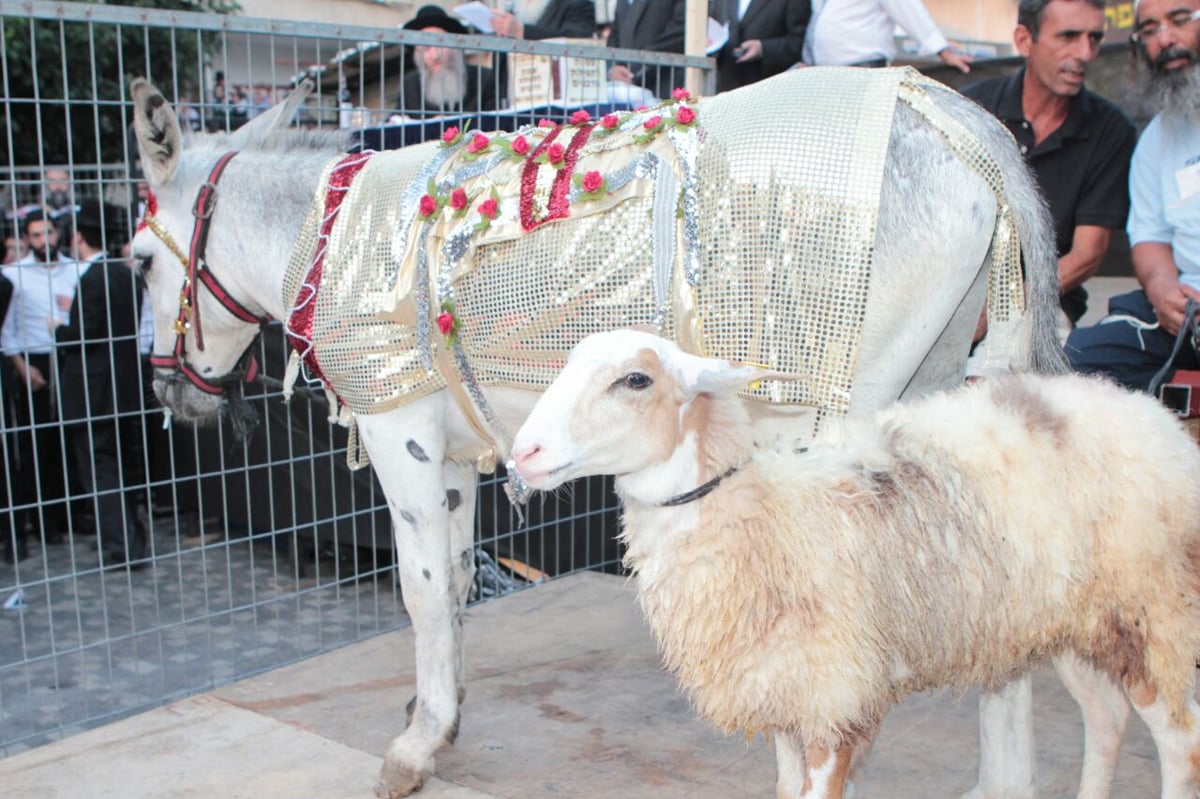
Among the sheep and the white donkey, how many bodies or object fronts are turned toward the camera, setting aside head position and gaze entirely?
0

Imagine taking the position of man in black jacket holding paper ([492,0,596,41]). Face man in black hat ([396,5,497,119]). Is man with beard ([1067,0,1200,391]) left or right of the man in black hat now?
left

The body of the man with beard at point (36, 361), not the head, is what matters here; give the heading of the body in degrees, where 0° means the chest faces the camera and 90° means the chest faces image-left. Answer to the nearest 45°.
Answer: approximately 0°

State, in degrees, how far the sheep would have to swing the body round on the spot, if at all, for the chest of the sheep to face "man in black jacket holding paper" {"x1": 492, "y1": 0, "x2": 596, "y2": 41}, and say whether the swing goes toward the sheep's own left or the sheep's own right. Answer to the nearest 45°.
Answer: approximately 90° to the sheep's own right

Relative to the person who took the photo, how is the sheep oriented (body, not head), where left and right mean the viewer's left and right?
facing to the left of the viewer

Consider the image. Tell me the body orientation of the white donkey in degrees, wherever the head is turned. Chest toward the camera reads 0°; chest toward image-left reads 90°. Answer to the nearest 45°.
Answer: approximately 90°

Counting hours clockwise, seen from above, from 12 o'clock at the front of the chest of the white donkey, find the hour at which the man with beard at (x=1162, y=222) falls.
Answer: The man with beard is roughly at 5 o'clock from the white donkey.

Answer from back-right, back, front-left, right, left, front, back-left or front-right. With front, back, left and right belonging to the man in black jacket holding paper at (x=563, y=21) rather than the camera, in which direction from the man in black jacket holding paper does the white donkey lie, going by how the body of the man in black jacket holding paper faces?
front-left
